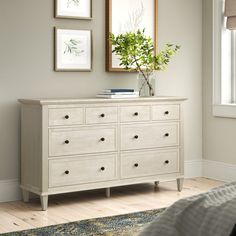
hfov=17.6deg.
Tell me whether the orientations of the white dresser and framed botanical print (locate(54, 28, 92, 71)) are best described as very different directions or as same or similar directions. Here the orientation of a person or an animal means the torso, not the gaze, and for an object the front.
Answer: same or similar directions

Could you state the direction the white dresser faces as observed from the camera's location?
facing the viewer and to the right of the viewer

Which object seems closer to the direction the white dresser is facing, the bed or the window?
the bed

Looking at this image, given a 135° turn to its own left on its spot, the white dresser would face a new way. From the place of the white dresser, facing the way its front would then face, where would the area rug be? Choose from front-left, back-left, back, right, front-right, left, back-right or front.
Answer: back

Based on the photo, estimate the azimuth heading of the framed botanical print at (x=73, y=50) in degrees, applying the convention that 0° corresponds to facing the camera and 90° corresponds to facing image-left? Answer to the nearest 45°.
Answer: approximately 315°

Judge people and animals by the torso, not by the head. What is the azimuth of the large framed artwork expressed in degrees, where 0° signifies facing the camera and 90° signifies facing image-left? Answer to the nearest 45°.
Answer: approximately 315°

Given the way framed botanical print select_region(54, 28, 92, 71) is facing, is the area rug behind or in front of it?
in front

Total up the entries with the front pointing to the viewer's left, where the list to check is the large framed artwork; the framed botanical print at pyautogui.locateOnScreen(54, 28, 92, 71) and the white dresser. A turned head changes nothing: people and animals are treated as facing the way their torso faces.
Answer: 0

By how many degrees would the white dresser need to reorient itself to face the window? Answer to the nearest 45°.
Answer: approximately 90° to its left
